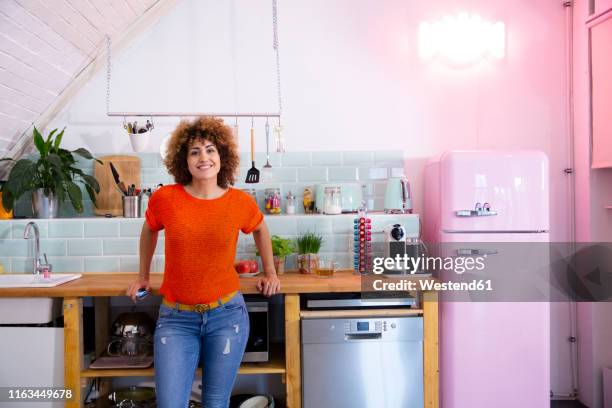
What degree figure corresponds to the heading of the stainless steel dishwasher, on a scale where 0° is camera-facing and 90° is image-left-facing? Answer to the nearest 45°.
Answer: approximately 0°

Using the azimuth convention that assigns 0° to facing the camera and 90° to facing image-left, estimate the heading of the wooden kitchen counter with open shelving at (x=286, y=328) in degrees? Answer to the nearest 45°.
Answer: approximately 0°

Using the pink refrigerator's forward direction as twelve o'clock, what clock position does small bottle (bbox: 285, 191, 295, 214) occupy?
The small bottle is roughly at 3 o'clock from the pink refrigerator.

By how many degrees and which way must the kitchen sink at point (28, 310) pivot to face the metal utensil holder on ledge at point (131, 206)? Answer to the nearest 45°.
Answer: approximately 135° to its left

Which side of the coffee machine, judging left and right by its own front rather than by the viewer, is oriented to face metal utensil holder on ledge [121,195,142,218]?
right

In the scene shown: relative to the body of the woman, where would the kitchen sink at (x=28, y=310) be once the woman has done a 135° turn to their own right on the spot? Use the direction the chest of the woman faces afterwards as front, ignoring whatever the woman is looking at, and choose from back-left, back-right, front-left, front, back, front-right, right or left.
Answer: front
